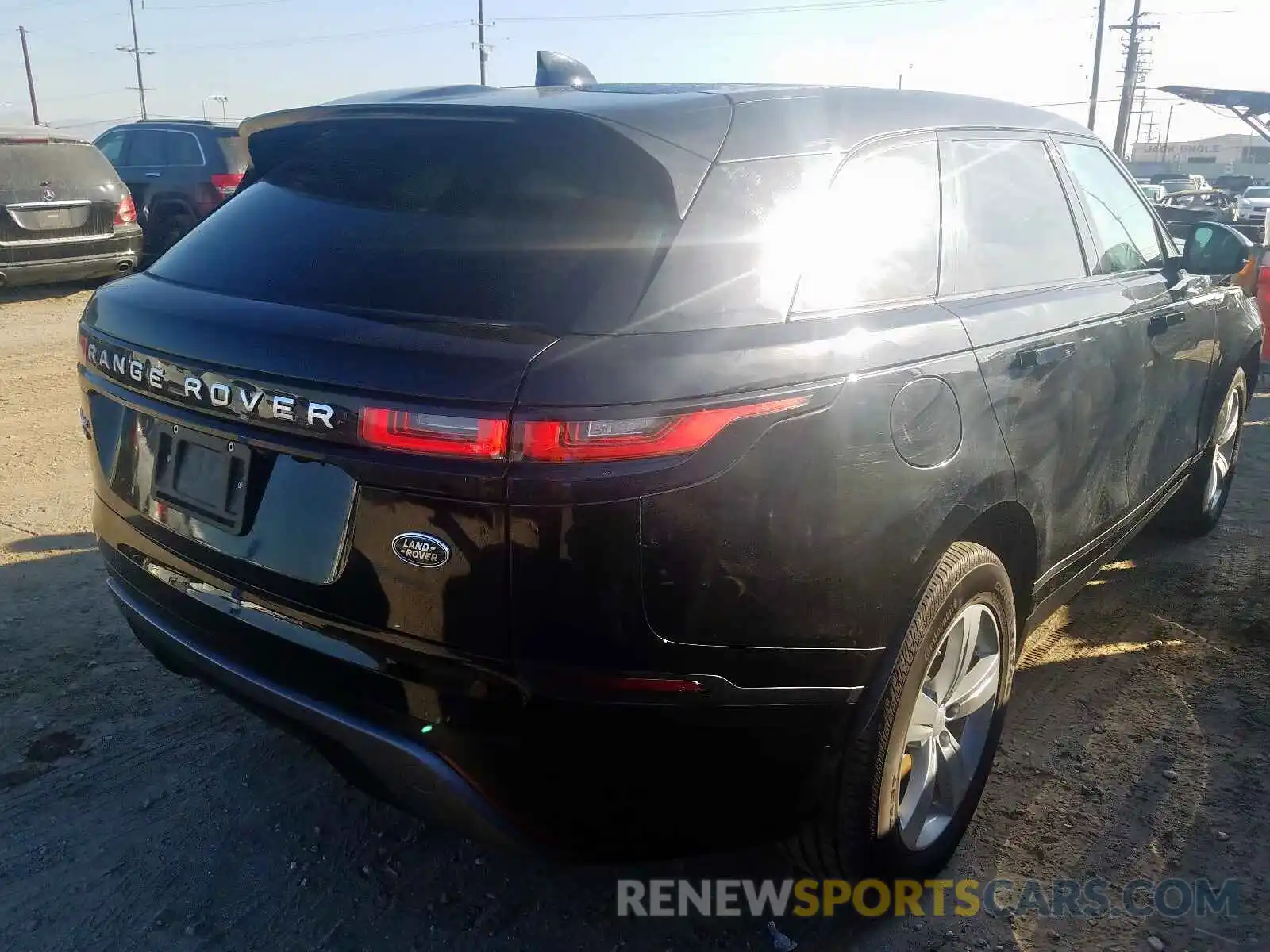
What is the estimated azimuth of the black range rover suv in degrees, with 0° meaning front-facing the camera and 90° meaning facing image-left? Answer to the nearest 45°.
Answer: approximately 225°

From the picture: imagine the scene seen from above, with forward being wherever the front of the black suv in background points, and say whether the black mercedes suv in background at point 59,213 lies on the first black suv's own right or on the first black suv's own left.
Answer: on the first black suv's own left

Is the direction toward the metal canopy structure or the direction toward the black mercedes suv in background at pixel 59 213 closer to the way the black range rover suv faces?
the metal canopy structure

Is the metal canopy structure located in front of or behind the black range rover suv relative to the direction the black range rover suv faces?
in front

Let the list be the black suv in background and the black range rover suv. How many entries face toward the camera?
0

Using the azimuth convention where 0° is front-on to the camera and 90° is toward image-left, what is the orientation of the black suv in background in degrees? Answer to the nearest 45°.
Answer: approximately 135°

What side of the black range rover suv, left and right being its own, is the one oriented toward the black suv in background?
left
